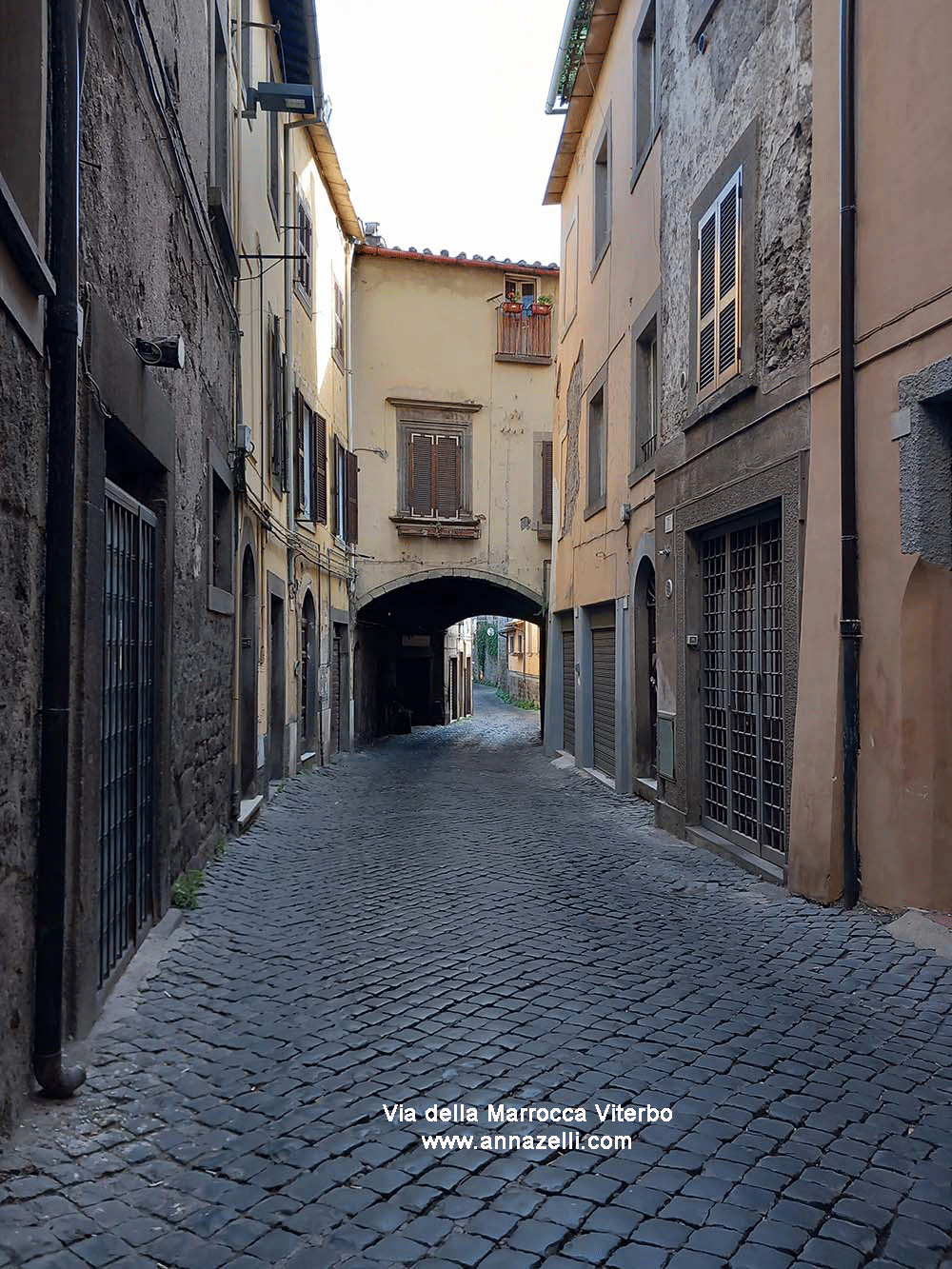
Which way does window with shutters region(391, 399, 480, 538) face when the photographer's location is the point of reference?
facing the viewer

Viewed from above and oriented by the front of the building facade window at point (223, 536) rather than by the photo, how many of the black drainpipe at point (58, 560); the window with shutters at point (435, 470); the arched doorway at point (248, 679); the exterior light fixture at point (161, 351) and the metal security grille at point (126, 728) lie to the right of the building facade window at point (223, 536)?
3

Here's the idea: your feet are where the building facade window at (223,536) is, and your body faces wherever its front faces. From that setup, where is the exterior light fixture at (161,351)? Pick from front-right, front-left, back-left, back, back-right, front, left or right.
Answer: right

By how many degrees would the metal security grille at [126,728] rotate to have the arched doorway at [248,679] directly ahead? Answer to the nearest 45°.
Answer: approximately 90° to its left

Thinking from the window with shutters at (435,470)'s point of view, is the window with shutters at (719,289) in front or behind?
in front

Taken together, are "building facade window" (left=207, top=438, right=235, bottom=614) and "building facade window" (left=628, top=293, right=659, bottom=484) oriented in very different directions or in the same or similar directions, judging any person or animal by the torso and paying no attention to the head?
very different directions

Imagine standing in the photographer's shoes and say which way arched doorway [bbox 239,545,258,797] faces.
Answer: facing to the right of the viewer

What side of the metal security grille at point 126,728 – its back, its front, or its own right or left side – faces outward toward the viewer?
right

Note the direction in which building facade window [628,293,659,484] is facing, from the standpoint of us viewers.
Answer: facing to the left of the viewer

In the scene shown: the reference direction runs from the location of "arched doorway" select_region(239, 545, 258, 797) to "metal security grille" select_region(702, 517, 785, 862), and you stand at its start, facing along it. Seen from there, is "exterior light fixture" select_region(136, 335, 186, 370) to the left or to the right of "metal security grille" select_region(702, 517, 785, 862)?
right

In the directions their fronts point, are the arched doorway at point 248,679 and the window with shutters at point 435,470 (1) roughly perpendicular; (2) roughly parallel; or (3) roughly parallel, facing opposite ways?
roughly perpendicular

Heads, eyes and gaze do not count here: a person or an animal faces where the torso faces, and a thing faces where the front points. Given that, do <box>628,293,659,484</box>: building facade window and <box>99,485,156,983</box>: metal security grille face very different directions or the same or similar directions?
very different directions

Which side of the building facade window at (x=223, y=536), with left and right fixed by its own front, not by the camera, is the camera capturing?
right

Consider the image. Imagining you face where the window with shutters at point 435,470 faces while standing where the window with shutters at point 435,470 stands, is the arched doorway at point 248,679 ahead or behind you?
ahead
